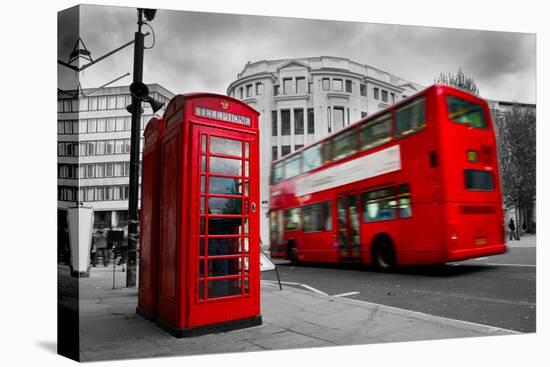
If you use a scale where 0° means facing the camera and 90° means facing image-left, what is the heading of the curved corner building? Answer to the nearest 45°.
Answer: approximately 0°
